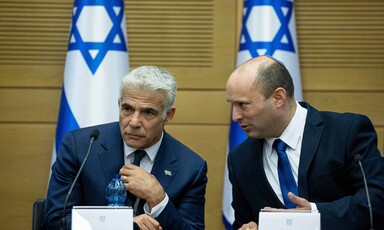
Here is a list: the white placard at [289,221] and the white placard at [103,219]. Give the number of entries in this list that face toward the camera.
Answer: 2

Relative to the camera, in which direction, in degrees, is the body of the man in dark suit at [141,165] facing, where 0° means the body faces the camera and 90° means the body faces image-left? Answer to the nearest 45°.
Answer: approximately 0°

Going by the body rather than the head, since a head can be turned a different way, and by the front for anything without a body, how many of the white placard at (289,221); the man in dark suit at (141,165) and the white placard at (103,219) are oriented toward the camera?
3

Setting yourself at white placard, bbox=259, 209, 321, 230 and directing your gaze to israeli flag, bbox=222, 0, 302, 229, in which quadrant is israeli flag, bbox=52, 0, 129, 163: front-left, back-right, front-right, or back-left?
front-left

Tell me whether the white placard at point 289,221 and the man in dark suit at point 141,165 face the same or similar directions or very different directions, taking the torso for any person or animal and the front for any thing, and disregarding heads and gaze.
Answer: same or similar directions

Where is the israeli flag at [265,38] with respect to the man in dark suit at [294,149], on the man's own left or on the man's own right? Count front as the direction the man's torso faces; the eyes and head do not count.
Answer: on the man's own right

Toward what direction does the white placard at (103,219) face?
toward the camera

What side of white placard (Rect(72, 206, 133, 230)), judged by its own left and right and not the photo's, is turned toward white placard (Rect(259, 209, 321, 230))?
left

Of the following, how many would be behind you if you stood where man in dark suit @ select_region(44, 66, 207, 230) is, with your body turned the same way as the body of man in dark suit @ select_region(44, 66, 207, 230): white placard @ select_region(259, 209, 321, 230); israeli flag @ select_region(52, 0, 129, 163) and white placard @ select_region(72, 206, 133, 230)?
1

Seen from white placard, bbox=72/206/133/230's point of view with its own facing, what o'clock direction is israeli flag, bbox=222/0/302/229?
The israeli flag is roughly at 7 o'clock from the white placard.

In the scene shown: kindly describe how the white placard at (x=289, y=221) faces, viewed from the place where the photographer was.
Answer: facing the viewer
